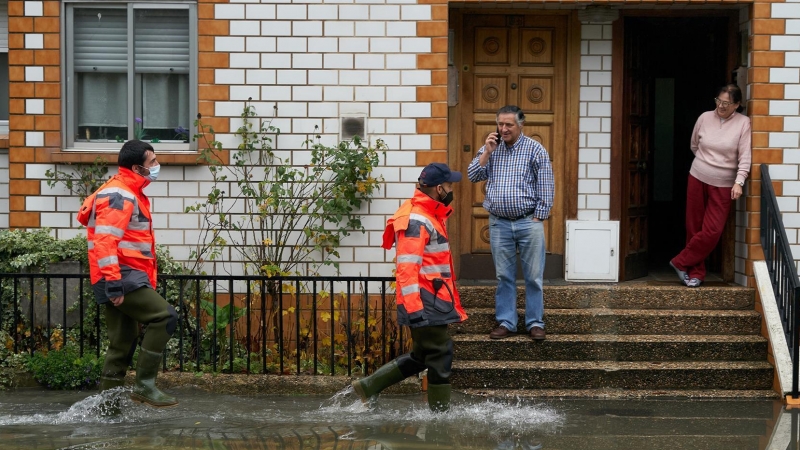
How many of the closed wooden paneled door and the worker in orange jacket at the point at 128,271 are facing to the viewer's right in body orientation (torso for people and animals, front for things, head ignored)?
1

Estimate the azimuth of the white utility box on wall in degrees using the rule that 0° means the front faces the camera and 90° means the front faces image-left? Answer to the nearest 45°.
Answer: approximately 0°

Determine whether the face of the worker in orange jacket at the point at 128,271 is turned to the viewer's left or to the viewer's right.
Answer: to the viewer's right

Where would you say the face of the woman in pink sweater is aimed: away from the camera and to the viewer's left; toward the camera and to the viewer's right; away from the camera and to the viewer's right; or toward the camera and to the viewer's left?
toward the camera and to the viewer's left

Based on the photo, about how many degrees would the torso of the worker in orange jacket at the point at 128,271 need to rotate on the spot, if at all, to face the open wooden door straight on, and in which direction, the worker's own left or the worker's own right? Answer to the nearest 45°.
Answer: approximately 45° to the worker's own left

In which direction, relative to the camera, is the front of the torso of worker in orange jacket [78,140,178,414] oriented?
to the viewer's right

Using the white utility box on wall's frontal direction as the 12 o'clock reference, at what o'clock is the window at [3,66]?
The window is roughly at 3 o'clock from the white utility box on wall.

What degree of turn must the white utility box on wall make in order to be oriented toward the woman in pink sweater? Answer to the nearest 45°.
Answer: approximately 90° to its left
